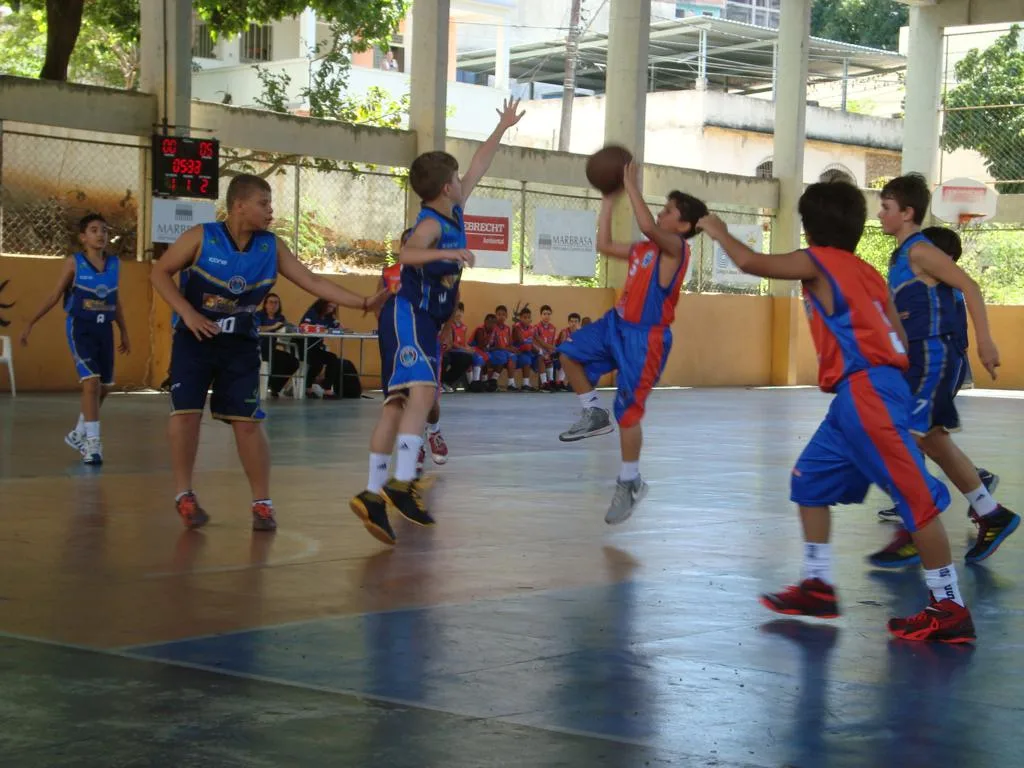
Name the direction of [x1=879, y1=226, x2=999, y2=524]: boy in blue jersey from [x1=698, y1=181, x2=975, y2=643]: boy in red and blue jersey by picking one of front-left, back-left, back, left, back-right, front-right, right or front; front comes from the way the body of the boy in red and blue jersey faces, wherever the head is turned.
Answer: front-right

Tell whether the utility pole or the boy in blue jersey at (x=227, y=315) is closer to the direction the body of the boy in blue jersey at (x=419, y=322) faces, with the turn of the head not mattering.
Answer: the utility pole

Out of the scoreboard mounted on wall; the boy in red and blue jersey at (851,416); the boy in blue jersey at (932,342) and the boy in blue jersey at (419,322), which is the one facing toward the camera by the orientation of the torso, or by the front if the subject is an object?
the scoreboard mounted on wall

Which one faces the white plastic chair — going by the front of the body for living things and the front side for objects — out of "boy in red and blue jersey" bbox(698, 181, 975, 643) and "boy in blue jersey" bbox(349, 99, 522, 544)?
the boy in red and blue jersey

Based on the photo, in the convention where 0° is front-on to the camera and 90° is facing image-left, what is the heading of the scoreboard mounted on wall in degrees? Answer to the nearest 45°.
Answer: approximately 0°

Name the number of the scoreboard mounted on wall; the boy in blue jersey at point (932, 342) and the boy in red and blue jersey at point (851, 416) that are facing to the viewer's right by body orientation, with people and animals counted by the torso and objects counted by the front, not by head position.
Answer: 0

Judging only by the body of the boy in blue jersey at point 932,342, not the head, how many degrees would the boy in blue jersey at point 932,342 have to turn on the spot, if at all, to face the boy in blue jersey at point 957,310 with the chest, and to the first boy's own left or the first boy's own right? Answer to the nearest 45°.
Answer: approximately 90° to the first boy's own right

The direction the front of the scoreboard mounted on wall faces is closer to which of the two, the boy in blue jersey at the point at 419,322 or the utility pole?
the boy in blue jersey

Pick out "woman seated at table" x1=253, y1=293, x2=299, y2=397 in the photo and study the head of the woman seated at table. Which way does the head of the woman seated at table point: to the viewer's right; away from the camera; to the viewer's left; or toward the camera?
toward the camera

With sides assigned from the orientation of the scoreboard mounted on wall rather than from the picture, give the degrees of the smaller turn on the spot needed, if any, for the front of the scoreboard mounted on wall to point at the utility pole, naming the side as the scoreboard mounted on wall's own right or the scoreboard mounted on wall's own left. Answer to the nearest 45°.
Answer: approximately 135° to the scoreboard mounted on wall's own left

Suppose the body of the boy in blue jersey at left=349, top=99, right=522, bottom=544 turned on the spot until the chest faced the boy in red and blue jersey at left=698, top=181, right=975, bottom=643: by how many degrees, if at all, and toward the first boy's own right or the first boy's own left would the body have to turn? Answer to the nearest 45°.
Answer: approximately 45° to the first boy's own right

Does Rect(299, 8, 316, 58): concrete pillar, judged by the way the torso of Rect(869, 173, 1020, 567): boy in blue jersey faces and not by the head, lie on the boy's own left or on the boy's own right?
on the boy's own right

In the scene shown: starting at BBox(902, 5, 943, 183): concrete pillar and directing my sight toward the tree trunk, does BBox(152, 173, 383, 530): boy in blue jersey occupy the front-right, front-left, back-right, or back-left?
front-left

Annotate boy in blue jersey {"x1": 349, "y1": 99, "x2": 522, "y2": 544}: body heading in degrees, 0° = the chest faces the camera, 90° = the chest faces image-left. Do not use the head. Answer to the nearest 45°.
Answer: approximately 270°

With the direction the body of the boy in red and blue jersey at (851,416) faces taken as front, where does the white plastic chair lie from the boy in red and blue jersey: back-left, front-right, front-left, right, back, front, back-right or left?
front

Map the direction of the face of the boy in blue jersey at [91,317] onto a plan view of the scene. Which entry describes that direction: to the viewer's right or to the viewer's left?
to the viewer's right

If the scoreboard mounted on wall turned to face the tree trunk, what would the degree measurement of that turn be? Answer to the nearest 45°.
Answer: approximately 135° to its right

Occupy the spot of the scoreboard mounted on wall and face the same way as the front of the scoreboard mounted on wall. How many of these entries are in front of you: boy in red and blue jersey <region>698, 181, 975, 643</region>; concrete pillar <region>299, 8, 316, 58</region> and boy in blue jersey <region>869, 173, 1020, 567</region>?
2

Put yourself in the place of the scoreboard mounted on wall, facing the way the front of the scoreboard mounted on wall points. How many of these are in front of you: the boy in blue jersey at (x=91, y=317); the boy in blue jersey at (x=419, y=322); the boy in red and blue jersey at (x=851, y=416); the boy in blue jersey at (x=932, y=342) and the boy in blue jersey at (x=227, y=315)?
5
